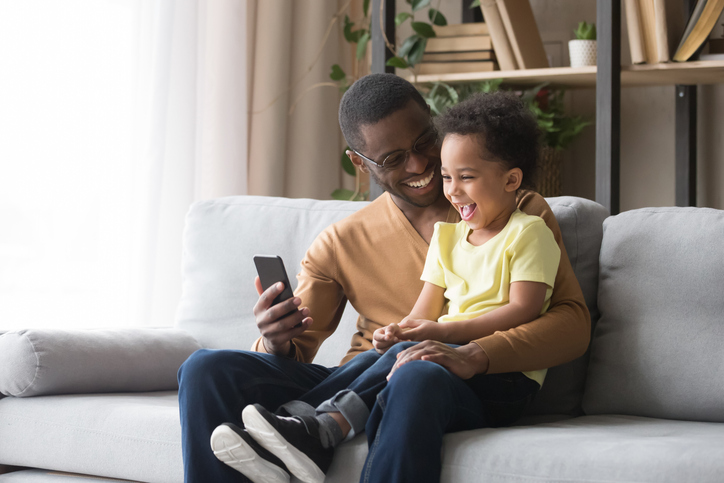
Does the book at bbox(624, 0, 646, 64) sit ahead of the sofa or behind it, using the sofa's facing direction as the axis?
behind

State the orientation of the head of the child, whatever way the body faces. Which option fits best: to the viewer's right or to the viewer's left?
to the viewer's left

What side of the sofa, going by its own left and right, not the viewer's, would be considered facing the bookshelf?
back

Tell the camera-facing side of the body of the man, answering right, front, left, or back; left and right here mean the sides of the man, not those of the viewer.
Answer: front

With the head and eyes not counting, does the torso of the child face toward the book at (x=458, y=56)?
no

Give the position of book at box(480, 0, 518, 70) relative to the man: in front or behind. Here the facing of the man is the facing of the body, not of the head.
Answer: behind

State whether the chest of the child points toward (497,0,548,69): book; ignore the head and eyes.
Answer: no

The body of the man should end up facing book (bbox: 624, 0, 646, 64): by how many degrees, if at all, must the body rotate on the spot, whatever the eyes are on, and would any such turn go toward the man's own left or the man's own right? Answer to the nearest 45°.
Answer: approximately 135° to the man's own left

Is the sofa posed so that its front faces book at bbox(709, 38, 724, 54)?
no

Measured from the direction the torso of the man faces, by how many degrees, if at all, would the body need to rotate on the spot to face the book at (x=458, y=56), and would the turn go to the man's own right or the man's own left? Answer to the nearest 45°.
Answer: approximately 180°

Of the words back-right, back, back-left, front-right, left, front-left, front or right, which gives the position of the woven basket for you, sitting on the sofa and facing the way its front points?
back
